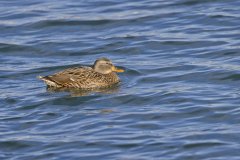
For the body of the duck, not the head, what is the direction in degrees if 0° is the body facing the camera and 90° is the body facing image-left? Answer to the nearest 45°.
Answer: approximately 270°
